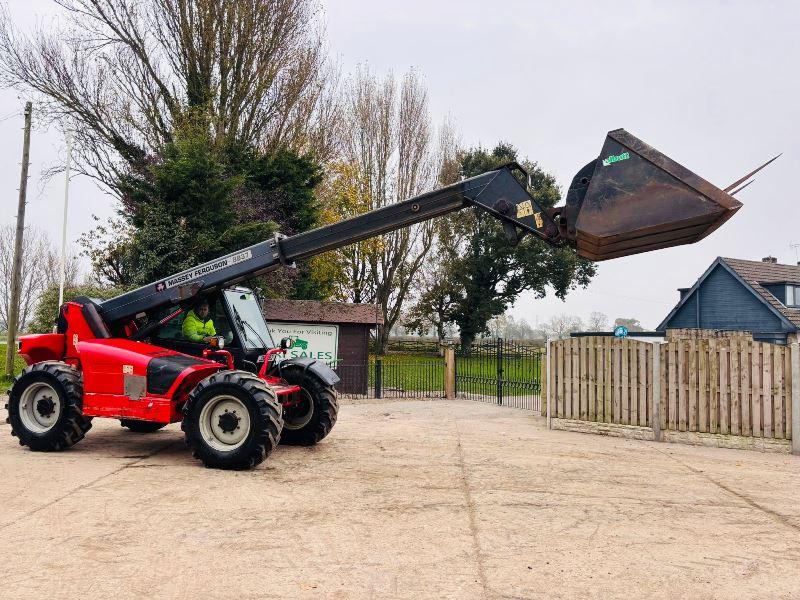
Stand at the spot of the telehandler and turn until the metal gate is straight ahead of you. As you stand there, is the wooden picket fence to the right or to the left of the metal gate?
right

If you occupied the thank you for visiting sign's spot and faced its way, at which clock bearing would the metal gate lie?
The metal gate is roughly at 10 o'clock from the thank you for visiting sign.

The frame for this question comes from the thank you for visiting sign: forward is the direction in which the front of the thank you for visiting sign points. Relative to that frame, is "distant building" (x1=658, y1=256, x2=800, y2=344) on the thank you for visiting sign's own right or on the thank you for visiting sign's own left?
on the thank you for visiting sign's own left

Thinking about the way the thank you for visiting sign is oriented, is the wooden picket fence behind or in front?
in front

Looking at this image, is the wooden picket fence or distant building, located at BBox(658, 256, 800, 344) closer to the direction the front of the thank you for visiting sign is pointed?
the wooden picket fence

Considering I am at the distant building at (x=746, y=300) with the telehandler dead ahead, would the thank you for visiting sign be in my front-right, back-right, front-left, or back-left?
front-right

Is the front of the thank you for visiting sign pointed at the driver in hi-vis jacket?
yes

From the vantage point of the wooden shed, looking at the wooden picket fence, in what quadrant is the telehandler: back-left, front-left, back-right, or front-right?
front-right

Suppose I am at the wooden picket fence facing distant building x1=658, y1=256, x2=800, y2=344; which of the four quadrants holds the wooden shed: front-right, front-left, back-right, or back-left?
front-left

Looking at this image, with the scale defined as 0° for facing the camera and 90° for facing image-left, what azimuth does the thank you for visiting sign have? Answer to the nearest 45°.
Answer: approximately 0°

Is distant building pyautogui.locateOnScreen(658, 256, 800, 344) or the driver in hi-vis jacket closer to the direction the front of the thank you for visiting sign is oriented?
the driver in hi-vis jacket

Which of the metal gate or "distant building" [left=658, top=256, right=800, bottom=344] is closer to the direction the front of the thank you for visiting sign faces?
the metal gate

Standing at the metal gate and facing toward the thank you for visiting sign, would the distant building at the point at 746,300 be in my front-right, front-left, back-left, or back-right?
back-right

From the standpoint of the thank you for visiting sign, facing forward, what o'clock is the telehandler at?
The telehandler is roughly at 12 o'clock from the thank you for visiting sign.
